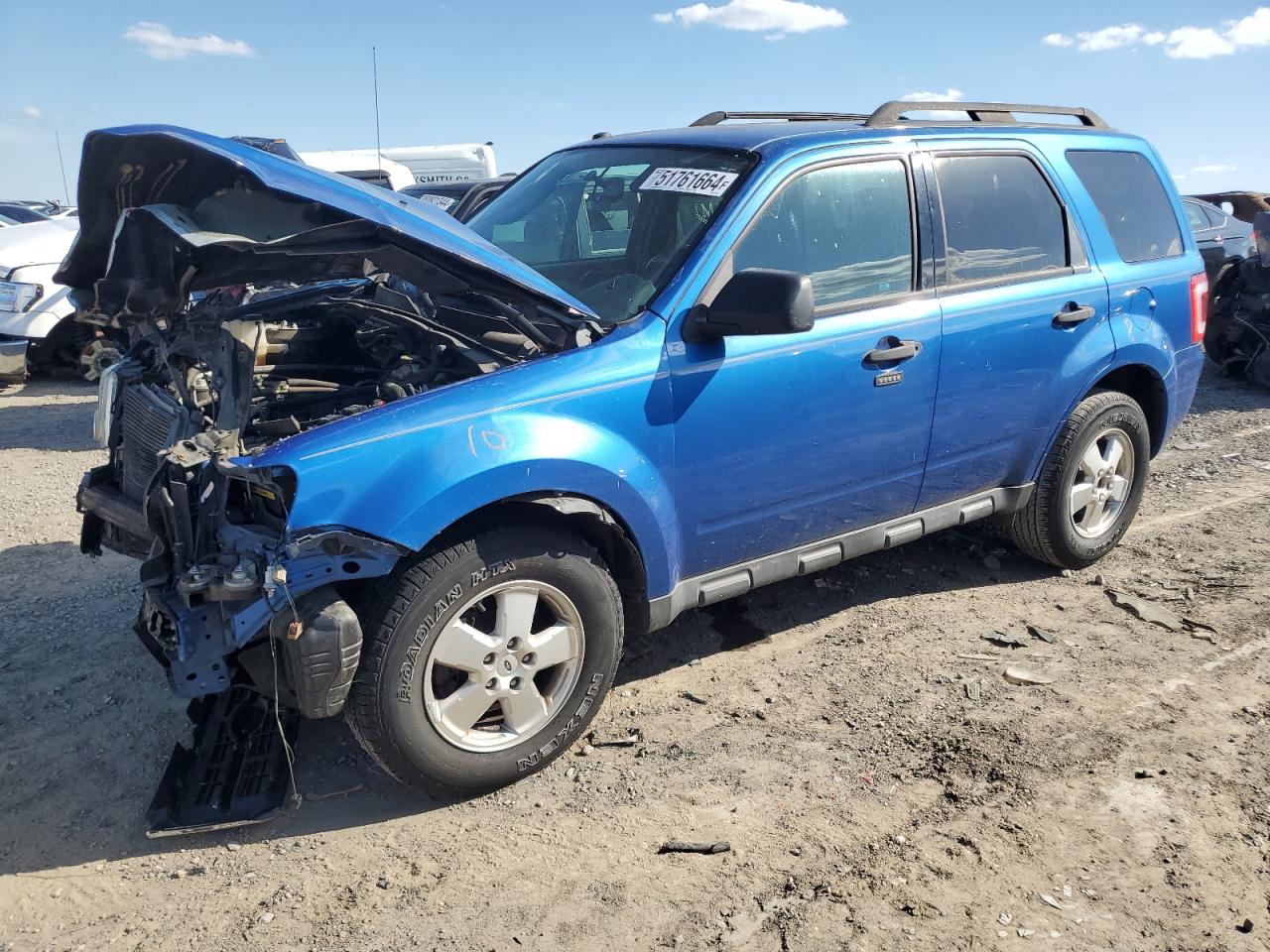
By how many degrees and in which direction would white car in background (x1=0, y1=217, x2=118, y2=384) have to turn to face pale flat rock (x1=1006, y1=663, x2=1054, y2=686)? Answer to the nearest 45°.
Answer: approximately 45° to its left

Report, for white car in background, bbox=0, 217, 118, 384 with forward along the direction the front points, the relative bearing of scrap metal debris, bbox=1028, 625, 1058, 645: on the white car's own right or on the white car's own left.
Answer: on the white car's own left

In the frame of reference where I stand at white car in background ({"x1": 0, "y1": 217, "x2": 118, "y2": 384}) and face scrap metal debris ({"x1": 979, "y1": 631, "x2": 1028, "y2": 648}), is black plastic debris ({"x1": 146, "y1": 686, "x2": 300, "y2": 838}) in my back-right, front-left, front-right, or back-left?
front-right

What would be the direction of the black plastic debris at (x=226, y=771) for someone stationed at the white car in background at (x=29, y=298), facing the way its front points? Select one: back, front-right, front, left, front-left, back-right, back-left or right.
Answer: front-left

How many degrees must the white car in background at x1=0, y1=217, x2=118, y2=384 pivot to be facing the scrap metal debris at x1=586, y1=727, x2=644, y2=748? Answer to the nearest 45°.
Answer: approximately 45° to its left

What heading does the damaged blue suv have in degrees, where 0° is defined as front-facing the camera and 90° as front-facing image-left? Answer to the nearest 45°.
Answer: approximately 45°

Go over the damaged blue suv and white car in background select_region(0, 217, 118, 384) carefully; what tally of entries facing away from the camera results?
0

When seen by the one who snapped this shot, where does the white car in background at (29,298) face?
facing the viewer and to the left of the viewer

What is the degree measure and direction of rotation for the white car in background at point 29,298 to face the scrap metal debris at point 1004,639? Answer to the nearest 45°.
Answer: approximately 90° to its left
